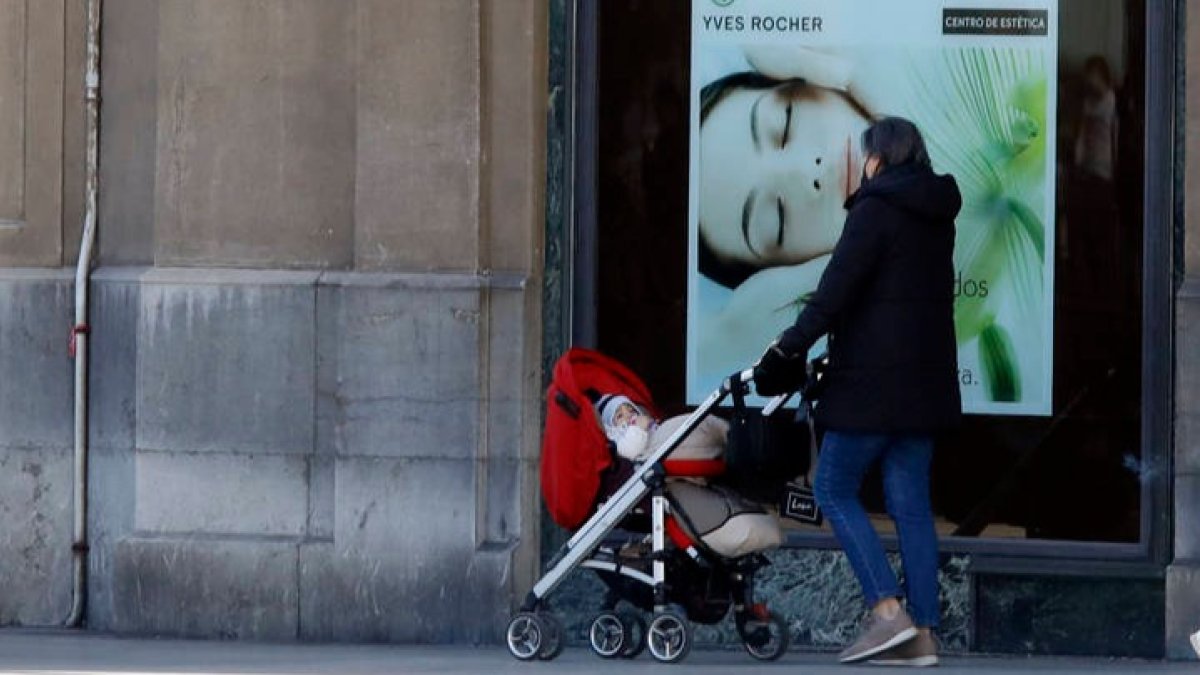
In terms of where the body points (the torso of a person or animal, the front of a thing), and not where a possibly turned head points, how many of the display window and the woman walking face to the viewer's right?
0

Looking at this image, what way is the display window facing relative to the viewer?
toward the camera

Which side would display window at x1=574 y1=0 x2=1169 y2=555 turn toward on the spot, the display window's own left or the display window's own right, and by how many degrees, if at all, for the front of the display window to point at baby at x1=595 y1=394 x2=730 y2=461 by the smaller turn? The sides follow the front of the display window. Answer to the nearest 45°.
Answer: approximately 45° to the display window's own right

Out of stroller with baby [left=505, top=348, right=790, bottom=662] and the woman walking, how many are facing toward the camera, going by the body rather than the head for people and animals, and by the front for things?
0

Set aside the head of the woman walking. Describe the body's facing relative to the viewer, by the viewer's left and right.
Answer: facing away from the viewer and to the left of the viewer

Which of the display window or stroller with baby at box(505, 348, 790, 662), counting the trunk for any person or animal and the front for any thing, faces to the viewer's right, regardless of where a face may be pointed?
the stroller with baby

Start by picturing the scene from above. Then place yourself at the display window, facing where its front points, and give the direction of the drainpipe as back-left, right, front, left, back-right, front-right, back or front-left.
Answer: right

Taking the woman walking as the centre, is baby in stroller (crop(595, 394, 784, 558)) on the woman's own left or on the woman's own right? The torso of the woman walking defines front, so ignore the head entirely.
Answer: on the woman's own left

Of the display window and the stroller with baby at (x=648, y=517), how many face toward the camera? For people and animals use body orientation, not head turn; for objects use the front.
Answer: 1
